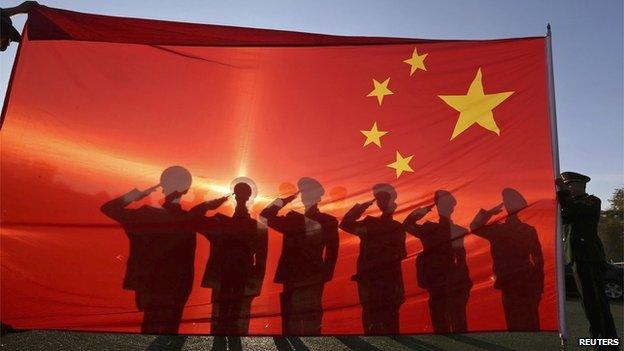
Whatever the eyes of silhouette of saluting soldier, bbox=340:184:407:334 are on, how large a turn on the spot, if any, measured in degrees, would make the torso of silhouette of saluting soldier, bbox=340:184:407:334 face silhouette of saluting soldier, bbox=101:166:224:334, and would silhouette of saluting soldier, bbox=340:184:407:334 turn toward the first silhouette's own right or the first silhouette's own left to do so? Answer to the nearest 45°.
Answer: approximately 90° to the first silhouette's own right

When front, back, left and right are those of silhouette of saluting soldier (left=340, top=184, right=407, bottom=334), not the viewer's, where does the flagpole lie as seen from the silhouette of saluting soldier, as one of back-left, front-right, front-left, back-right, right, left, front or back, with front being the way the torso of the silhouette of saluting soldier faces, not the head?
left

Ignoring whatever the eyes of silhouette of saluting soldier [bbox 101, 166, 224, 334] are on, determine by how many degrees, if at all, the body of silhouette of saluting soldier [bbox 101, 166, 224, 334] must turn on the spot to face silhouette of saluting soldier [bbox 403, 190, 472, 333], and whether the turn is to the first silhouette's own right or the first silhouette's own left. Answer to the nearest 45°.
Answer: approximately 90° to the first silhouette's own left

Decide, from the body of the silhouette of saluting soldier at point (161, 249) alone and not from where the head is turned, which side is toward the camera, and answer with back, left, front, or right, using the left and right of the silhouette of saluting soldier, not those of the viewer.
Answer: front

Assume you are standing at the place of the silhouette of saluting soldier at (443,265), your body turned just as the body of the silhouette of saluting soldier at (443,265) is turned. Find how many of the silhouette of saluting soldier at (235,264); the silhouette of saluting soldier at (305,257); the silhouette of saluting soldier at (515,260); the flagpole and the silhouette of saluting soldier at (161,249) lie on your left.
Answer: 2

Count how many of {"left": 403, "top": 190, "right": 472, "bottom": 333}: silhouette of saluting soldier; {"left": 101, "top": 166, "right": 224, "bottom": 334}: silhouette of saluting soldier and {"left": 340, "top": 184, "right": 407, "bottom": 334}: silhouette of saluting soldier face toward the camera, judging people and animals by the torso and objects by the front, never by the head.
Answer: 3

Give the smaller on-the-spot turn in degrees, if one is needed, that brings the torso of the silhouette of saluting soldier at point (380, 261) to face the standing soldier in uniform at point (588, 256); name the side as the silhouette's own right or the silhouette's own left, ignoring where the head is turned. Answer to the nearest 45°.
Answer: approximately 90° to the silhouette's own left

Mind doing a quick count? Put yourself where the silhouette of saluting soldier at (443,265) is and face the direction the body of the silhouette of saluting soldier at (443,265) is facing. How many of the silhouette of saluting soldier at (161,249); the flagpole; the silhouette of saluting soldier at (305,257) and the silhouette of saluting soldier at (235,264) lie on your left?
1

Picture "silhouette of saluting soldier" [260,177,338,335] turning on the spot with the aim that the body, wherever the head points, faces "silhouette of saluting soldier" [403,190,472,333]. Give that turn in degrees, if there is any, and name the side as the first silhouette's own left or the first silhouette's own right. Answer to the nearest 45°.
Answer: approximately 135° to the first silhouette's own left

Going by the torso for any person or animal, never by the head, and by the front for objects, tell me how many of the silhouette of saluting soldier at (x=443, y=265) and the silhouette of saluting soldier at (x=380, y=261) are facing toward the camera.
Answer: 2

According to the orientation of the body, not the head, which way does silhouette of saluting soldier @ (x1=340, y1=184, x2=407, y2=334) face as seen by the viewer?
toward the camera
